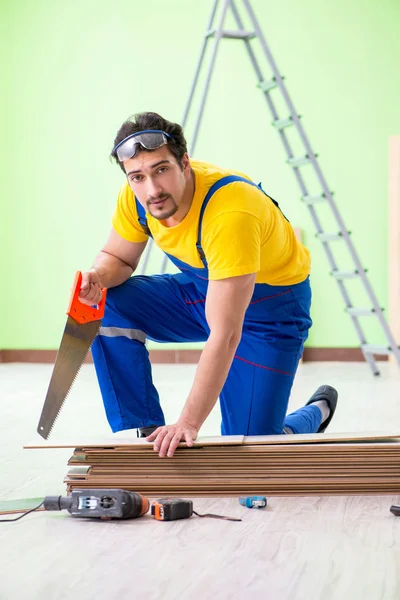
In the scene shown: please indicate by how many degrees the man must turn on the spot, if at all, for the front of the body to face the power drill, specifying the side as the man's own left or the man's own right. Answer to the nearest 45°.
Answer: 0° — they already face it

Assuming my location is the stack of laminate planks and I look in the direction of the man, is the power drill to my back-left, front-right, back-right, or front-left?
back-left

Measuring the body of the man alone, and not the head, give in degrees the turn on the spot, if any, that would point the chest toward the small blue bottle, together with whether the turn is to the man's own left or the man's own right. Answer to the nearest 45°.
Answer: approximately 45° to the man's own left

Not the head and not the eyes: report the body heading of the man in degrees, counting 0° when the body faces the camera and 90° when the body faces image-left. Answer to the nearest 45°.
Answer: approximately 45°
